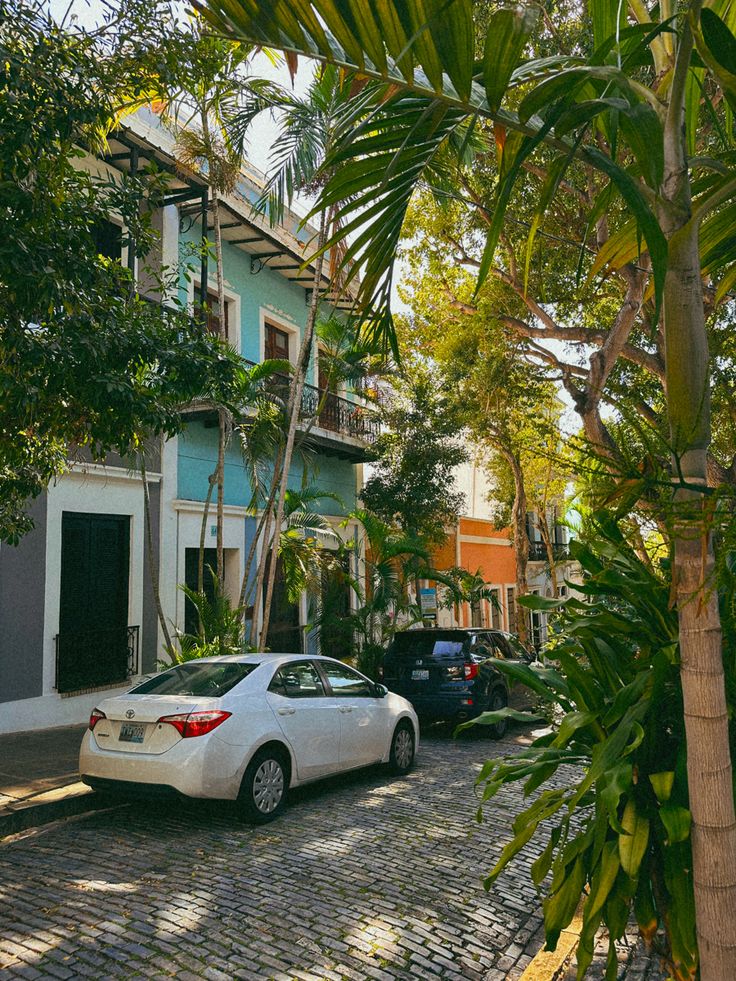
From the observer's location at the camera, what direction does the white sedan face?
facing away from the viewer and to the right of the viewer

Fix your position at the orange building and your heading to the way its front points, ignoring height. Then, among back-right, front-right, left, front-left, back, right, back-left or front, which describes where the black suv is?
front-right

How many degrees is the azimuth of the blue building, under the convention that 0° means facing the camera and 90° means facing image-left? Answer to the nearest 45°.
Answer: approximately 315°

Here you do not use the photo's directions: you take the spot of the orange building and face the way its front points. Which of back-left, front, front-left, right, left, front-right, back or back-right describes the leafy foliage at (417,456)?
front-right

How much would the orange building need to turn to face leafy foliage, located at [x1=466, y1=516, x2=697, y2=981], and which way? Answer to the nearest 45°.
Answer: approximately 45° to its right

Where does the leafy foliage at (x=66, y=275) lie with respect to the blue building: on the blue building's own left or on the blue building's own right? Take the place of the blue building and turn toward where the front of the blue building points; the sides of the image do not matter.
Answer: on the blue building's own right

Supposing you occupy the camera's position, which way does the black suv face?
facing away from the viewer and to the right of the viewer

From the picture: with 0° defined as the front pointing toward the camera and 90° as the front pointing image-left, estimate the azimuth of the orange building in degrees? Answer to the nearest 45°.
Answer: approximately 315°

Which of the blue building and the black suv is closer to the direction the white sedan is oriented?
the black suv

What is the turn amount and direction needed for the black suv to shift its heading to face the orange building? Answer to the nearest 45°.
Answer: approximately 45° to its left

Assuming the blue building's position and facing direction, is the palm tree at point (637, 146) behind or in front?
in front

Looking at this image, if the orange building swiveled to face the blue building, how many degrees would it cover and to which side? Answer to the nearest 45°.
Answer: approximately 45° to its right
